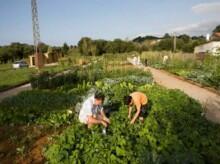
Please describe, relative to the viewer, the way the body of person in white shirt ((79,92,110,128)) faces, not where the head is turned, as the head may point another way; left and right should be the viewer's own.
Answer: facing the viewer and to the right of the viewer
